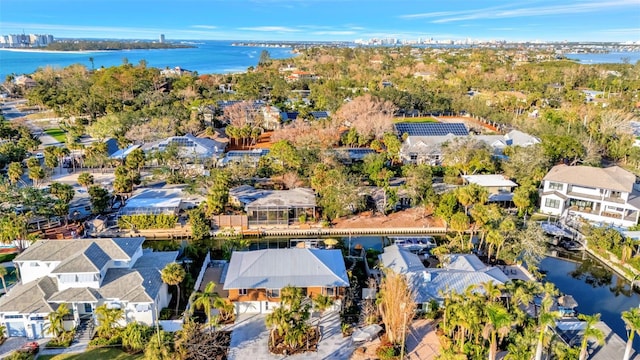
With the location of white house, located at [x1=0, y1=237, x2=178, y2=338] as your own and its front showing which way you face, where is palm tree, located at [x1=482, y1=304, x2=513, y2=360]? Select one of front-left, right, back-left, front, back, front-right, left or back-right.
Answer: front-left

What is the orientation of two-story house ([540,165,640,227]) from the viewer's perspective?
toward the camera

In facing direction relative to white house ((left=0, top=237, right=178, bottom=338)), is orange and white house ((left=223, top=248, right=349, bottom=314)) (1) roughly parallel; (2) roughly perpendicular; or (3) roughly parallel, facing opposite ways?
roughly parallel

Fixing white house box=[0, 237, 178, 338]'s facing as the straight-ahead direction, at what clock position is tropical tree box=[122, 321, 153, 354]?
The tropical tree is roughly at 11 o'clock from the white house.

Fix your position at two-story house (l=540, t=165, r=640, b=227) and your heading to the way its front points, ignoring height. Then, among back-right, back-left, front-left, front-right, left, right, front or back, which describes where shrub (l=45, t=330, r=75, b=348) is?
front-right

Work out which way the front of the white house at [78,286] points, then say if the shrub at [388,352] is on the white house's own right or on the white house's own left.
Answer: on the white house's own left

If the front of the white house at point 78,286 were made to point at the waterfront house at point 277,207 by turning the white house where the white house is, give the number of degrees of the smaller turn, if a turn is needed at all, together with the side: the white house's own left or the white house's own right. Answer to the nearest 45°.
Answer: approximately 135° to the white house's own left

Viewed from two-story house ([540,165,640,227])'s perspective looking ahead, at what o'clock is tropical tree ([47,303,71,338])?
The tropical tree is roughly at 1 o'clock from the two-story house.

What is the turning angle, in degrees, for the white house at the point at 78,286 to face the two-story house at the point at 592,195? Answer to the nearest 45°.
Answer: approximately 90° to its left

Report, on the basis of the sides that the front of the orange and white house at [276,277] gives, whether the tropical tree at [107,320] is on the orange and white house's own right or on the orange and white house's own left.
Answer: on the orange and white house's own right

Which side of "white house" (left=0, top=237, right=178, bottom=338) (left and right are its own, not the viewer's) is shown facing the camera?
front

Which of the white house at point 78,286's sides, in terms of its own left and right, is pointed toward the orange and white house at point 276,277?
left
